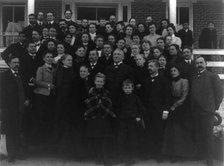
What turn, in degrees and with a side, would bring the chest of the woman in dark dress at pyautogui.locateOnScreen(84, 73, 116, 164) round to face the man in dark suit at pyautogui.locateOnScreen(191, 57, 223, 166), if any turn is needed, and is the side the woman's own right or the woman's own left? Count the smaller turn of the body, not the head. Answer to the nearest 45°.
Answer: approximately 90° to the woman's own left

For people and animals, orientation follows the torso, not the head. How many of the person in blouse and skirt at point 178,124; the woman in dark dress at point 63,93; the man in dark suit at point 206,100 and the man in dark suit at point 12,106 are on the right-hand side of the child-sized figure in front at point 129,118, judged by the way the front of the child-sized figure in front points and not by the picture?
2

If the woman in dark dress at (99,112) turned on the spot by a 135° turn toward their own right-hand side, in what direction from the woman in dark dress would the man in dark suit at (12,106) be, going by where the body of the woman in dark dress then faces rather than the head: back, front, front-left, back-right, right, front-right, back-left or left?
front-left

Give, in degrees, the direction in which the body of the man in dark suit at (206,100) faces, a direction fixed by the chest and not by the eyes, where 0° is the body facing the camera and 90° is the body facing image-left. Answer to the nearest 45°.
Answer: approximately 45°

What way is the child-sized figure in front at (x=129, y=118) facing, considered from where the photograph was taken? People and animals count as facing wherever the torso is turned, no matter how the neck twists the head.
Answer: facing the viewer

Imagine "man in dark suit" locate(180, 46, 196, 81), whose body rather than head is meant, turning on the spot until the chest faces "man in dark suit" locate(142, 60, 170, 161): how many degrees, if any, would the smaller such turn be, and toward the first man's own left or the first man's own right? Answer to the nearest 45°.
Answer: approximately 45° to the first man's own right

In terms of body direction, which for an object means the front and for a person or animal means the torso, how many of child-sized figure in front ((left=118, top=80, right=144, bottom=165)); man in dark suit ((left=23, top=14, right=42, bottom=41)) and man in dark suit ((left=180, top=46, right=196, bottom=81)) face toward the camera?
3

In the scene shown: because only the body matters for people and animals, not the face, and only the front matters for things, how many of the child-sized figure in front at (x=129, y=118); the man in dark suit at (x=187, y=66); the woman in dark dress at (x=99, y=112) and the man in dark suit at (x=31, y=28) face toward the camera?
4

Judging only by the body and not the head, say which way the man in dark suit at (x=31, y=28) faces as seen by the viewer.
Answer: toward the camera

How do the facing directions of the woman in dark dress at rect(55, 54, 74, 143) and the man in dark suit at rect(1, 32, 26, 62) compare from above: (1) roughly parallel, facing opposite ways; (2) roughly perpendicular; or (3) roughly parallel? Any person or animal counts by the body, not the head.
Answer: roughly parallel

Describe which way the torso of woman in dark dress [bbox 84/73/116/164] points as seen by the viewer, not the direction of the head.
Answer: toward the camera

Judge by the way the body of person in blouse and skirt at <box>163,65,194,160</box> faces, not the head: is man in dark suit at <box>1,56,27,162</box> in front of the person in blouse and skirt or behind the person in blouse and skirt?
in front

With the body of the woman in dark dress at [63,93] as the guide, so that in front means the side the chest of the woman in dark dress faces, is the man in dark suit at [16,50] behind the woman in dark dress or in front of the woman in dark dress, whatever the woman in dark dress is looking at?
behind
